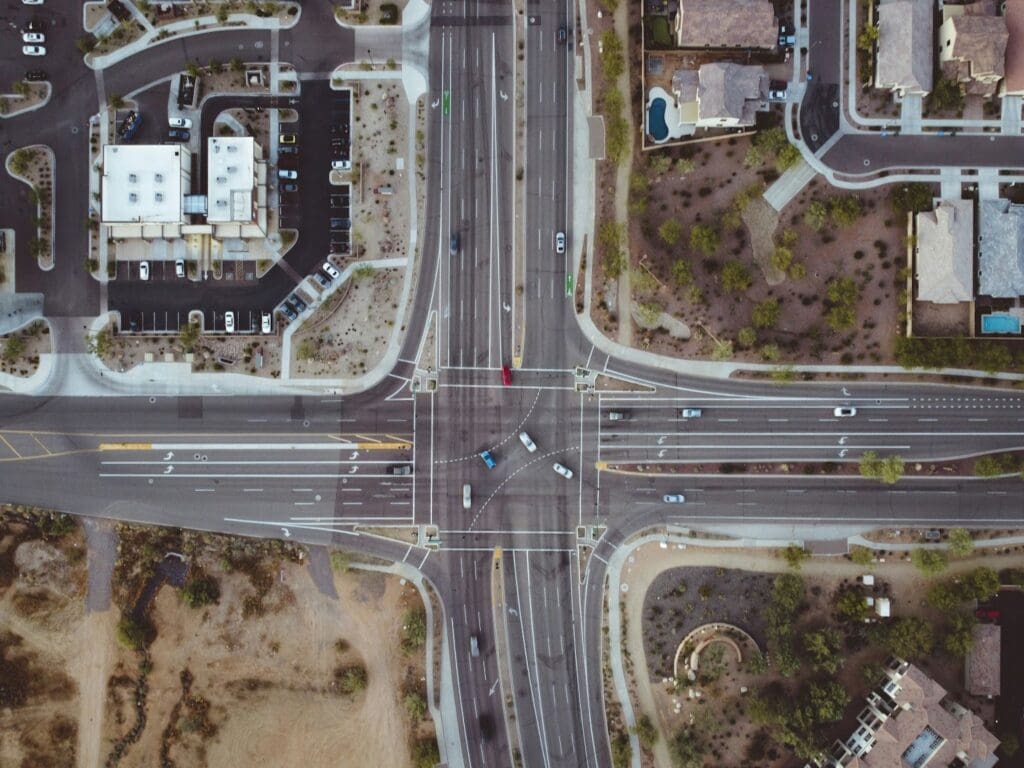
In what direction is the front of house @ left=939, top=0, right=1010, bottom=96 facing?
toward the camera

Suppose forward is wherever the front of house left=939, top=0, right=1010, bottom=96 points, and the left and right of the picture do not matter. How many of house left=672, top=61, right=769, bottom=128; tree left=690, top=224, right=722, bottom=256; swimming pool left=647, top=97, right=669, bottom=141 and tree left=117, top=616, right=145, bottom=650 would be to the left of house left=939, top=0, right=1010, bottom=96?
0

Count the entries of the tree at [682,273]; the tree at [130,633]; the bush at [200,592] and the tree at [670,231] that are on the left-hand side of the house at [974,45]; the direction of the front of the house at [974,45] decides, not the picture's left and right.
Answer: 0

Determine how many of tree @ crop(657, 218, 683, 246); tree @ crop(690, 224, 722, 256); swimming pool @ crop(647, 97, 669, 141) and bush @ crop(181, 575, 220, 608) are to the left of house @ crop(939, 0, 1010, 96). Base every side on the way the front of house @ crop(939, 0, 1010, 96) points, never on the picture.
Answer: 0

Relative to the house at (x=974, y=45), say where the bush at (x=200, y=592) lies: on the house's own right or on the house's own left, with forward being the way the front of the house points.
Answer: on the house's own right

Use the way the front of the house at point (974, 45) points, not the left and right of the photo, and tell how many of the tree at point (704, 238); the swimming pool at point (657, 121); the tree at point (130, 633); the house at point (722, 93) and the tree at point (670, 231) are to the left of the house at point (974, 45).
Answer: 0
